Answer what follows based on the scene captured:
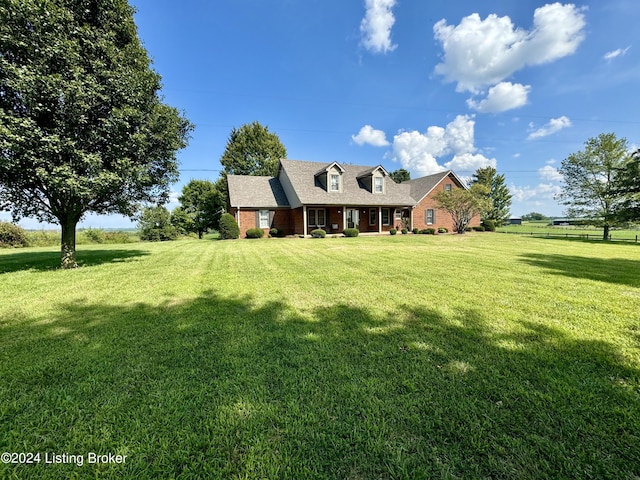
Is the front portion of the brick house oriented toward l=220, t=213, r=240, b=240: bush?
no

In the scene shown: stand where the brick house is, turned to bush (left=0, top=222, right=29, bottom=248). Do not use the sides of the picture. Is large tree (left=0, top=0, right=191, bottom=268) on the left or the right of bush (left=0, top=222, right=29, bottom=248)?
left

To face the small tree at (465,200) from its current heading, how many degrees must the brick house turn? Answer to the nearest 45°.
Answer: approximately 45° to its left

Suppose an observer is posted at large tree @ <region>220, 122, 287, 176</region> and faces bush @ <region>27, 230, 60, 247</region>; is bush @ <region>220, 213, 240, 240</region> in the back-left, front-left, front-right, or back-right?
front-left

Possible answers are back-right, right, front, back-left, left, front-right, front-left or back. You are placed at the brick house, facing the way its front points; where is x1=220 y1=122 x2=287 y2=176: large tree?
back

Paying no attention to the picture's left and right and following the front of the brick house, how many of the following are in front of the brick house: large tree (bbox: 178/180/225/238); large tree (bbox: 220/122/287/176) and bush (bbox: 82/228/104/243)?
0

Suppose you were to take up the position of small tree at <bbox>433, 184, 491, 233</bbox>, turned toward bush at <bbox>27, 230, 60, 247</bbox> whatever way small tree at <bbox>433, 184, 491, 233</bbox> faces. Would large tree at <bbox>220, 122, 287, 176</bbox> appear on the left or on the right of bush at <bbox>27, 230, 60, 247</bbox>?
right

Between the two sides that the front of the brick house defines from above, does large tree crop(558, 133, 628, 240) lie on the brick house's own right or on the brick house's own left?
on the brick house's own left

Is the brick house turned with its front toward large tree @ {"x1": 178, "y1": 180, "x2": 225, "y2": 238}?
no

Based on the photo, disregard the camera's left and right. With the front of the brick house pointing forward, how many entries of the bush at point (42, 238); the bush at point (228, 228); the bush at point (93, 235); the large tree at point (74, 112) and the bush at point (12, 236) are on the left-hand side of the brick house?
0

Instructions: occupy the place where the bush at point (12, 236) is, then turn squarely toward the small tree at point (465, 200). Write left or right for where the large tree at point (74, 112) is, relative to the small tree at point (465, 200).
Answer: right

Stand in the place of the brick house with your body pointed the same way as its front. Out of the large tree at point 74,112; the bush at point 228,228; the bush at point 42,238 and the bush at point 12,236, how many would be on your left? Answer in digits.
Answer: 0

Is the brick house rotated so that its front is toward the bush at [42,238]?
no

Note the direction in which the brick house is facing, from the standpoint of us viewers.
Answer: facing the viewer and to the right of the viewer

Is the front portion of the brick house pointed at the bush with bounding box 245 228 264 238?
no

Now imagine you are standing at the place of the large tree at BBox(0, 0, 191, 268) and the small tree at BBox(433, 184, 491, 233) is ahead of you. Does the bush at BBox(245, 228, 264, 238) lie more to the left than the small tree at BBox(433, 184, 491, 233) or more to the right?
left
